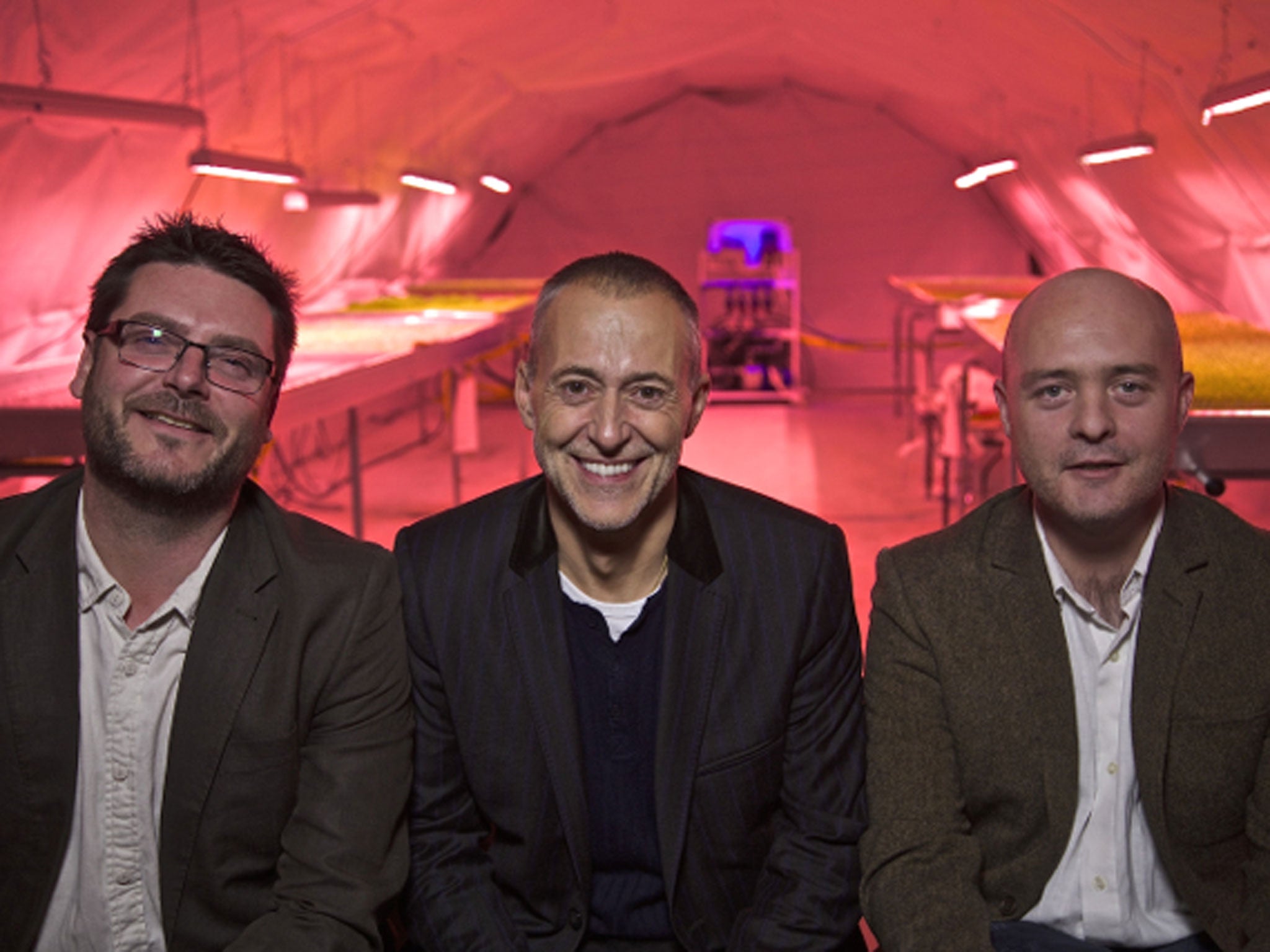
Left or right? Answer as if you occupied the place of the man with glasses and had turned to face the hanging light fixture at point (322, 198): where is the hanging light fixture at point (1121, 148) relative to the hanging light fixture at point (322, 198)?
right

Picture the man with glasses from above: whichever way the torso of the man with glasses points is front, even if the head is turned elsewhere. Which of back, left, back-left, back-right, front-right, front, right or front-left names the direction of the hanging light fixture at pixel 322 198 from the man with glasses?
back

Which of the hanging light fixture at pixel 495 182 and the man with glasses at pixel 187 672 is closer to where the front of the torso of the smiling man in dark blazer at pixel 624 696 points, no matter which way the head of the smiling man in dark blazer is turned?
the man with glasses

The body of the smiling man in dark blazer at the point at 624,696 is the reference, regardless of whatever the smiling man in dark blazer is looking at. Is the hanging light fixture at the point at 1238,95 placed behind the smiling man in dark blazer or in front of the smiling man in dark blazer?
behind

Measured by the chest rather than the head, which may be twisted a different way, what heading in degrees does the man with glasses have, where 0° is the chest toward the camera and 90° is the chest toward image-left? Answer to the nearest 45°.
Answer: approximately 0°

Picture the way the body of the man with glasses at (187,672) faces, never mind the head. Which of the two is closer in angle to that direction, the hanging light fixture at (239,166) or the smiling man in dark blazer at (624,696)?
the smiling man in dark blazer

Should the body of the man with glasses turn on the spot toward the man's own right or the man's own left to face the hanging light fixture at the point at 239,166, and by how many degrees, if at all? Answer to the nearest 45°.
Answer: approximately 180°

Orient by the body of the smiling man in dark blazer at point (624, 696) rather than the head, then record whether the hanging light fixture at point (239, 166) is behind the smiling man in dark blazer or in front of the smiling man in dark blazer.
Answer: behind

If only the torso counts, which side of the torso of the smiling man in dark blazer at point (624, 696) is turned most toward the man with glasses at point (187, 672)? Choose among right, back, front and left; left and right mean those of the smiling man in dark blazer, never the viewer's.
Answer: right

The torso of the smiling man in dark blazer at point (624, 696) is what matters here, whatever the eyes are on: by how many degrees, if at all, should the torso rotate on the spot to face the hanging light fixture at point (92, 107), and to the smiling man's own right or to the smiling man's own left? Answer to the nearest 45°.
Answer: approximately 135° to the smiling man's own right

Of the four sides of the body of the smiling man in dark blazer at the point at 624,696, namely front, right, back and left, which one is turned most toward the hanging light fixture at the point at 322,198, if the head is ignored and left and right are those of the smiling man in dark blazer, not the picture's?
back

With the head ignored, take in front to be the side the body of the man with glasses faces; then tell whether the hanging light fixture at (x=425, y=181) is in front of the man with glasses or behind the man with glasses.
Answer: behind
